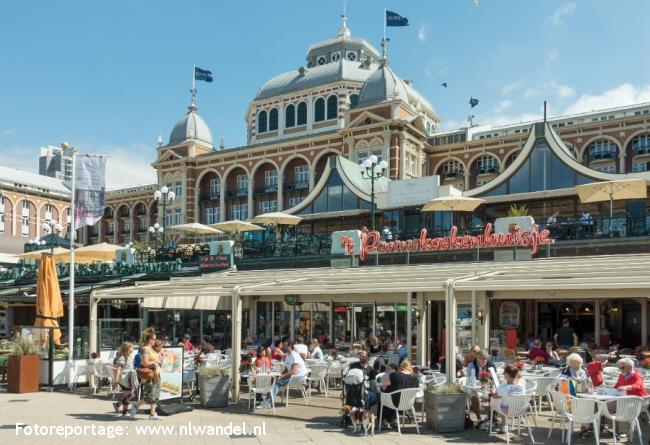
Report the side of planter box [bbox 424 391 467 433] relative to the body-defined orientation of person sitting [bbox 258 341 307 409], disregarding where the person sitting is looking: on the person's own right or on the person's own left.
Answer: on the person's own left

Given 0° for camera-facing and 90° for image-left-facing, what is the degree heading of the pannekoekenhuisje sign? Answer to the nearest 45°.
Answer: approximately 0°

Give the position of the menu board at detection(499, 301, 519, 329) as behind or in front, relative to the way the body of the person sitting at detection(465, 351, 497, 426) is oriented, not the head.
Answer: behind

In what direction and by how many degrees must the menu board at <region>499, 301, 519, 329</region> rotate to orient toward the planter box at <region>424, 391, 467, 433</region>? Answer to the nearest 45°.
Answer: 0° — it already faces it

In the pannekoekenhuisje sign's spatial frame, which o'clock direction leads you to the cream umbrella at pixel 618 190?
The cream umbrella is roughly at 9 o'clock from the pannekoekenhuisje sign.
